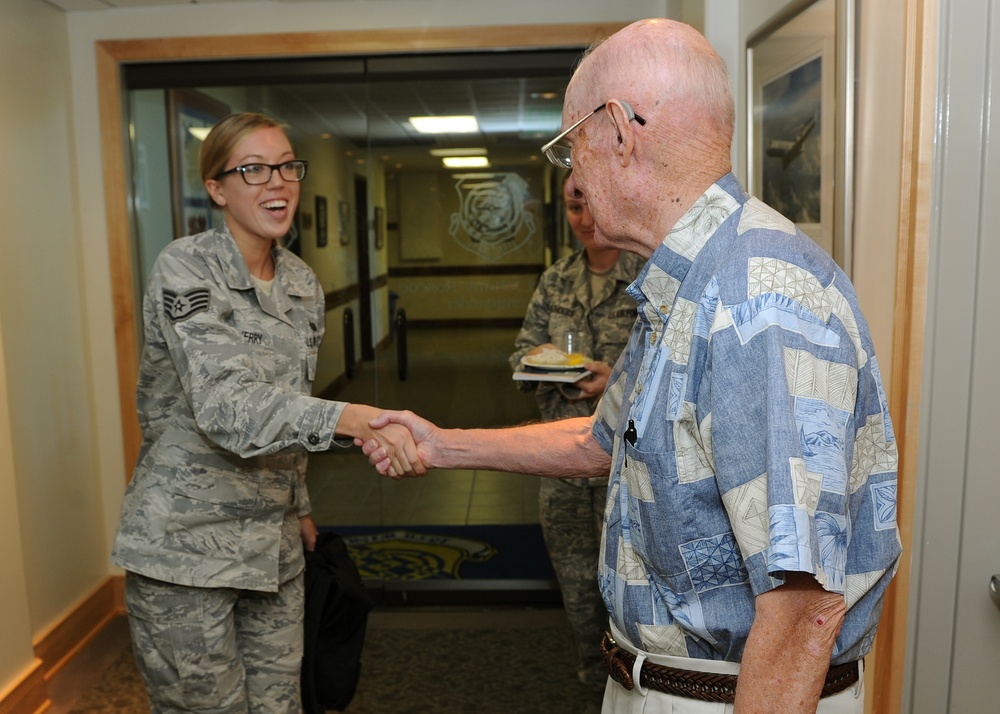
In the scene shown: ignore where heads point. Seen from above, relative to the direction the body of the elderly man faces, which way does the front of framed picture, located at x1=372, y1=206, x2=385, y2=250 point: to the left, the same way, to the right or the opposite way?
the opposite way

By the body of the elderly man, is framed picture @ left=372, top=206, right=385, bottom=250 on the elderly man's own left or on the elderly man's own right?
on the elderly man's own right

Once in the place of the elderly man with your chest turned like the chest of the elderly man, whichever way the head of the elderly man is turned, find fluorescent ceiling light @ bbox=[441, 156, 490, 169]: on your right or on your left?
on your right

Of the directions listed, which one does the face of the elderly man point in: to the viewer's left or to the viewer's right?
to the viewer's left

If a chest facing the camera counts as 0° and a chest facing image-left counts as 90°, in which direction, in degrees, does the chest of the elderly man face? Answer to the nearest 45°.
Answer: approximately 90°

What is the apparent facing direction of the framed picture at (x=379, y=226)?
to the viewer's right

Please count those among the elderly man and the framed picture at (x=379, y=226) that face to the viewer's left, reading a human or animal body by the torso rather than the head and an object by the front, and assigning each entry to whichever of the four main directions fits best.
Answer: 1

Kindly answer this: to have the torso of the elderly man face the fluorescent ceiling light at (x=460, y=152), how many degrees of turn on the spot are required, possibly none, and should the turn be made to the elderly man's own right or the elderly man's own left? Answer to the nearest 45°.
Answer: approximately 90° to the elderly man's own right
